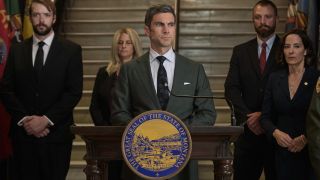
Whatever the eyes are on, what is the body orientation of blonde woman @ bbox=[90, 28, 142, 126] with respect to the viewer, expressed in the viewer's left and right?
facing the viewer

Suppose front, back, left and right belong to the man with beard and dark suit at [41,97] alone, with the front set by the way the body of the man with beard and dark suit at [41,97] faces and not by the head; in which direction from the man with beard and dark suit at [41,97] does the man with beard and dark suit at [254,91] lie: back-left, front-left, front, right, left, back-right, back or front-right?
left

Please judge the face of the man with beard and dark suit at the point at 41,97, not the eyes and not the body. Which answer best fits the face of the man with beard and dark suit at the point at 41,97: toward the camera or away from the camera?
toward the camera

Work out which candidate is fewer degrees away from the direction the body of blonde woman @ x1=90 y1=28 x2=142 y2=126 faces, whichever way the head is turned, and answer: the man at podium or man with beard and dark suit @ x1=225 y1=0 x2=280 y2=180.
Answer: the man at podium

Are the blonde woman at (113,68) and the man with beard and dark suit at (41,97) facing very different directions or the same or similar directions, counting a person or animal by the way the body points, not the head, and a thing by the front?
same or similar directions

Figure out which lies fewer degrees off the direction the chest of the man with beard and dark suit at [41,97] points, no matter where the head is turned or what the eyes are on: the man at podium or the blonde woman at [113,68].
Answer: the man at podium

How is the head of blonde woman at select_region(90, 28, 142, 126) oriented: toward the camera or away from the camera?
toward the camera

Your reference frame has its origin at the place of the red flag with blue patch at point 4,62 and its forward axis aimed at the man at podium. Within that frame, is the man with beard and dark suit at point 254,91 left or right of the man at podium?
left

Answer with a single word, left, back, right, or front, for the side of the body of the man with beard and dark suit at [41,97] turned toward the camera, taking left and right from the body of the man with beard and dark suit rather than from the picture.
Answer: front

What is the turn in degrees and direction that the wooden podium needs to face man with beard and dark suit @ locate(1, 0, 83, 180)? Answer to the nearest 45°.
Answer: approximately 135° to its right

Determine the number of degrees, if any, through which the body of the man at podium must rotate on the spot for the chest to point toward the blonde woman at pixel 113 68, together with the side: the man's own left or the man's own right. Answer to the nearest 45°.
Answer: approximately 180°

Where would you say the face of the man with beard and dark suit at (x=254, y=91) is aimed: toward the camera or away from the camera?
toward the camera

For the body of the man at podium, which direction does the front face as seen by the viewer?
toward the camera

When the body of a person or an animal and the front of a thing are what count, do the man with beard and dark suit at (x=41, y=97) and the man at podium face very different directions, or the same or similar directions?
same or similar directions

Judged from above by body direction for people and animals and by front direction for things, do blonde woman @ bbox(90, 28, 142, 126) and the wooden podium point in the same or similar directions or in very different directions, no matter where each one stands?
same or similar directions
